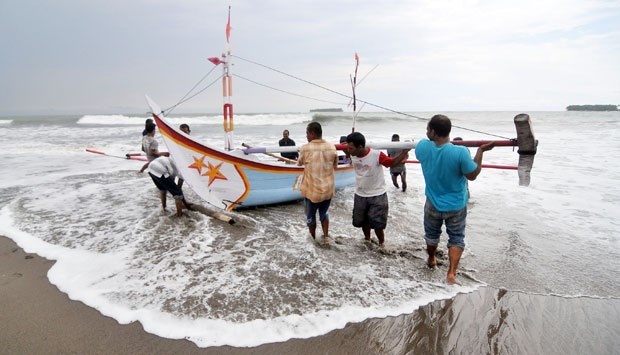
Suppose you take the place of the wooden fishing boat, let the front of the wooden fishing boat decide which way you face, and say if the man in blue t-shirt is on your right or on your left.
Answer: on your left

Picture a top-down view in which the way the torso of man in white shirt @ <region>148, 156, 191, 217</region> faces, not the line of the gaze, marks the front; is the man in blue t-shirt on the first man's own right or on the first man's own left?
on the first man's own right

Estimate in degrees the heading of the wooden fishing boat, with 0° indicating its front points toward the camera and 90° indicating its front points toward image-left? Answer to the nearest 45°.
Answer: approximately 45°

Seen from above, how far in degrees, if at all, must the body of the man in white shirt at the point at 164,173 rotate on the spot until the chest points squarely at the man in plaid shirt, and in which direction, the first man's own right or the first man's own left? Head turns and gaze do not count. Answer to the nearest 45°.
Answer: approximately 90° to the first man's own right

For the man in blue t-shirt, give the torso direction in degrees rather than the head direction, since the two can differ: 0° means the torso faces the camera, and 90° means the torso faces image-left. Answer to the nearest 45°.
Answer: approximately 180°

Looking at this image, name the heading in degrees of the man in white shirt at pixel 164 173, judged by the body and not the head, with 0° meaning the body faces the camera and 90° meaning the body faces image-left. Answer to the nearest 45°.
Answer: approximately 225°
